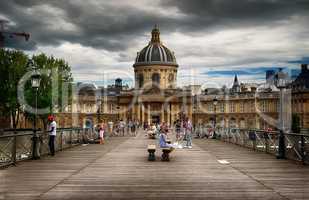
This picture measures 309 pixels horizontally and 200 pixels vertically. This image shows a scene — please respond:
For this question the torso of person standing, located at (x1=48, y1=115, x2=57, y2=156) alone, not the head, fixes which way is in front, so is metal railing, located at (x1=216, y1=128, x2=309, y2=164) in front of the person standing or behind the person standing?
behind
